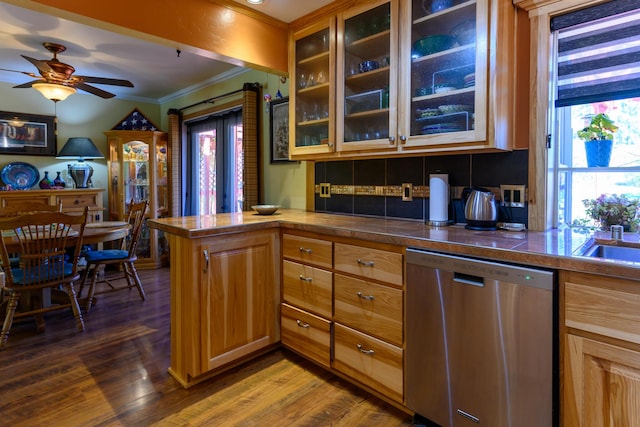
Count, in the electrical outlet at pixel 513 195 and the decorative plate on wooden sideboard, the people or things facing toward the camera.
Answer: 2

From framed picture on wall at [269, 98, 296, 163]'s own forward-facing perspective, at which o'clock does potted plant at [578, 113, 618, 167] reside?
The potted plant is roughly at 9 o'clock from the framed picture on wall.

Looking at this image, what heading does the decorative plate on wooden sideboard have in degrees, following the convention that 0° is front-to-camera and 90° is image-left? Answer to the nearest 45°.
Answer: approximately 0°

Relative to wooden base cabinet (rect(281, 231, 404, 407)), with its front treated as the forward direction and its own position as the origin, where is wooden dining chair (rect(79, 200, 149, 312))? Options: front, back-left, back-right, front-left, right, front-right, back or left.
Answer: right

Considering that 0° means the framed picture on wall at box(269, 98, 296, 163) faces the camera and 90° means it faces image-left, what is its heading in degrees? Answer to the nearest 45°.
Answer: approximately 45°

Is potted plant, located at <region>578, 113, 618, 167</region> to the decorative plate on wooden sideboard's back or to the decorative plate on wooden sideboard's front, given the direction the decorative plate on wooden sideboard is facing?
to the front

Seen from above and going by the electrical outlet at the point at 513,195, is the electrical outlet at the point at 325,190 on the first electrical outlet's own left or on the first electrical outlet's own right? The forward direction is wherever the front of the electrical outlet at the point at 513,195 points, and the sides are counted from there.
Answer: on the first electrical outlet's own right

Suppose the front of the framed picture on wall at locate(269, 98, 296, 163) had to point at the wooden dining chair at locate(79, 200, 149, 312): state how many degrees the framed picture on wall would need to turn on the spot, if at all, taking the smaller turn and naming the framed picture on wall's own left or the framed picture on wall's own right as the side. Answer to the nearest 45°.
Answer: approximately 45° to the framed picture on wall's own right

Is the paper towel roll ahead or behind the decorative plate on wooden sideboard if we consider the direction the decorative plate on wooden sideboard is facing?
ahead

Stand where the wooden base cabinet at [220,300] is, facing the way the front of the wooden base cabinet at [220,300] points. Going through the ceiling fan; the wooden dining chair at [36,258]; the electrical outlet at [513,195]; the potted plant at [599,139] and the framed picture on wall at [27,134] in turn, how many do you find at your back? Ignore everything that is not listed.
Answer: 3
